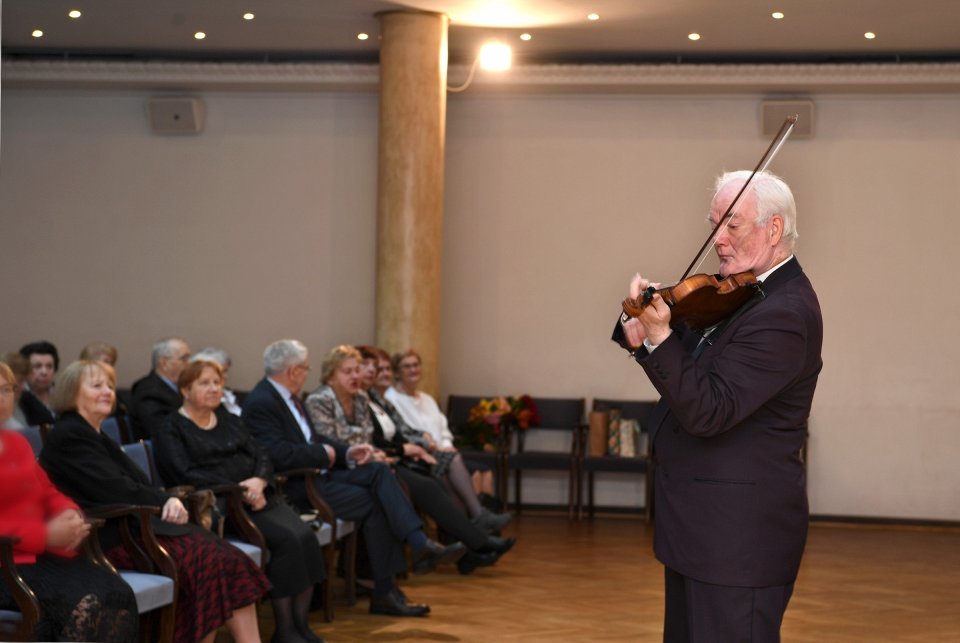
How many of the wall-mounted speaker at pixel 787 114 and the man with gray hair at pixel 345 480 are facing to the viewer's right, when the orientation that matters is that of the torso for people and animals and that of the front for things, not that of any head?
1

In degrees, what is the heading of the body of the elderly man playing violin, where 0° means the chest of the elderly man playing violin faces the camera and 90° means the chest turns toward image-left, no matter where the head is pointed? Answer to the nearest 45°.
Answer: approximately 90°

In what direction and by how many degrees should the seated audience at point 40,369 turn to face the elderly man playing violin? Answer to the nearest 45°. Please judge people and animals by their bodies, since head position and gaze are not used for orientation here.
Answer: approximately 45° to their right

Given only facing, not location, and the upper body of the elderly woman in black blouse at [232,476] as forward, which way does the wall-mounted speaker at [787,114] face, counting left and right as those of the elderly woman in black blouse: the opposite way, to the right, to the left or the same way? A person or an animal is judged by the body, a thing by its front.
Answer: to the right

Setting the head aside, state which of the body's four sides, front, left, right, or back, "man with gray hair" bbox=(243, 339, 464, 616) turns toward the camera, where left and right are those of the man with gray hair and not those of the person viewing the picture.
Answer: right

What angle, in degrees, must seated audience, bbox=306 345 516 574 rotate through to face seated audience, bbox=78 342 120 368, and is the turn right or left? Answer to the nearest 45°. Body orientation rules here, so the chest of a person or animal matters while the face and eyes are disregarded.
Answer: approximately 180°

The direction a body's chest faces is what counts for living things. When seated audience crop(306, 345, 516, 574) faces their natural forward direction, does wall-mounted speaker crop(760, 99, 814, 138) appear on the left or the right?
on their left

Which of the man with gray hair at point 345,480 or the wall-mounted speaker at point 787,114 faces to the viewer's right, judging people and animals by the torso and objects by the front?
the man with gray hair
